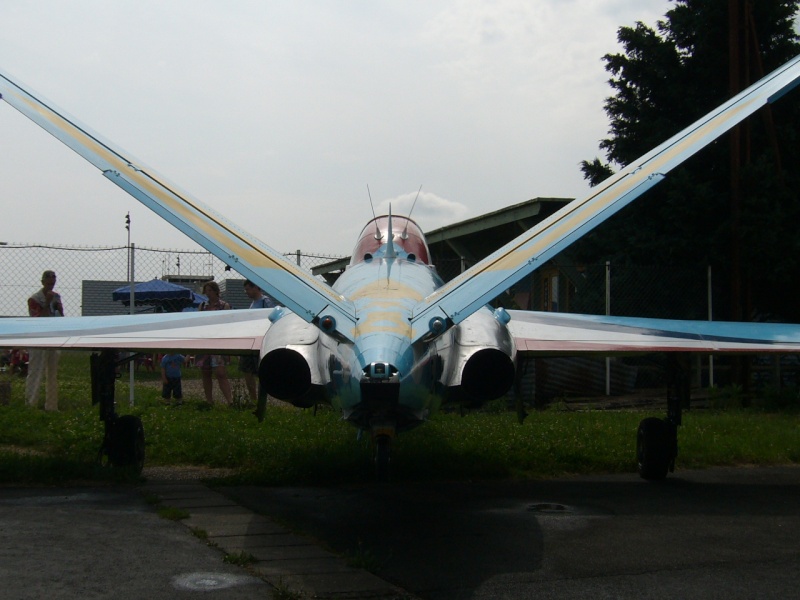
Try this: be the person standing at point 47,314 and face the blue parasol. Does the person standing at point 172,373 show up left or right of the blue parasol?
right

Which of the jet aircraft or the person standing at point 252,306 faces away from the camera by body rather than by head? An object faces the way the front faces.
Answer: the jet aircraft

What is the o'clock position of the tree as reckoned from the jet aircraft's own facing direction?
The tree is roughly at 1 o'clock from the jet aircraft.

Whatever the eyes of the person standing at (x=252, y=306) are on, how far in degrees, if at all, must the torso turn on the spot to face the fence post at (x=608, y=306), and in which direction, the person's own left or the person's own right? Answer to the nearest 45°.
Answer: approximately 135° to the person's own left

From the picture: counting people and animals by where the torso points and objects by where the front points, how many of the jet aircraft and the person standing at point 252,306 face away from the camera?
1

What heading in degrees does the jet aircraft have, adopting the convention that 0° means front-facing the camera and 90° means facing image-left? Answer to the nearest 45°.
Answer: approximately 180°

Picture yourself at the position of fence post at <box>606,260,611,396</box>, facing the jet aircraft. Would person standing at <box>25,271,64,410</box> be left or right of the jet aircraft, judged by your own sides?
right

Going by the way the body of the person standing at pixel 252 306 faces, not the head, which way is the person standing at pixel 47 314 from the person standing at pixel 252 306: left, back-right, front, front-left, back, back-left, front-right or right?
front-right

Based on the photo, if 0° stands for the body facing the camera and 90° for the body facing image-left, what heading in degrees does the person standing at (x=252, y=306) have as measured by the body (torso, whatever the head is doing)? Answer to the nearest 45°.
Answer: approximately 45°

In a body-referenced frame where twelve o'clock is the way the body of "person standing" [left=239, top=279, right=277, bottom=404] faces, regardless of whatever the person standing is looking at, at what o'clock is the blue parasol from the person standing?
The blue parasol is roughly at 4 o'clock from the person standing.
